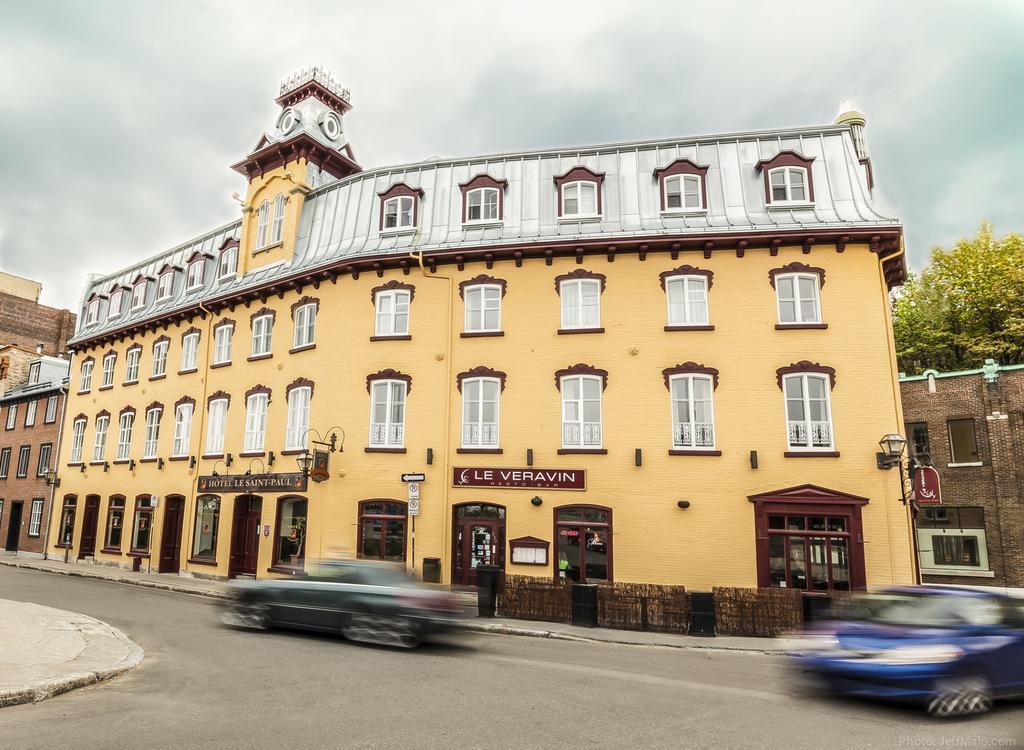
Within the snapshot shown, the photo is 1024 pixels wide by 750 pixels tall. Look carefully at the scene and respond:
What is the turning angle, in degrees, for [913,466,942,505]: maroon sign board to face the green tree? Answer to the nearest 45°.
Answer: approximately 180°

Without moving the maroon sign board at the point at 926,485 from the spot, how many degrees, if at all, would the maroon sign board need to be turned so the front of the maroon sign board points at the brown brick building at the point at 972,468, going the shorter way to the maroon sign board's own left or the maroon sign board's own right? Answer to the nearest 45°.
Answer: approximately 180°

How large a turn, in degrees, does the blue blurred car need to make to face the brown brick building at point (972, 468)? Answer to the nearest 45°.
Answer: approximately 135° to its right

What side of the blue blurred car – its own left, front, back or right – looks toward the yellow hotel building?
right

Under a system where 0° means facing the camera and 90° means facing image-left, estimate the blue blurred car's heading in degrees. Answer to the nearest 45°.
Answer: approximately 45°

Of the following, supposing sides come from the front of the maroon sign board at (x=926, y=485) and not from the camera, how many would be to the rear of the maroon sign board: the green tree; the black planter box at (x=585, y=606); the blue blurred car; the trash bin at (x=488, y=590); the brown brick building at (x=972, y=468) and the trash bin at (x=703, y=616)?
2

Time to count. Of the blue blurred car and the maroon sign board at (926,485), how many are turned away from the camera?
0

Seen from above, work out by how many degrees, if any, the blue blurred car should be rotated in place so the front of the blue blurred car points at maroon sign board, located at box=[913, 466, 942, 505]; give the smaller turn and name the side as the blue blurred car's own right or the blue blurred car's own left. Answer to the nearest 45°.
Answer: approximately 135° to the blue blurred car's own right

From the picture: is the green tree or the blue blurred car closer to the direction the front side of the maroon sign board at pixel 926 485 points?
the blue blurred car
